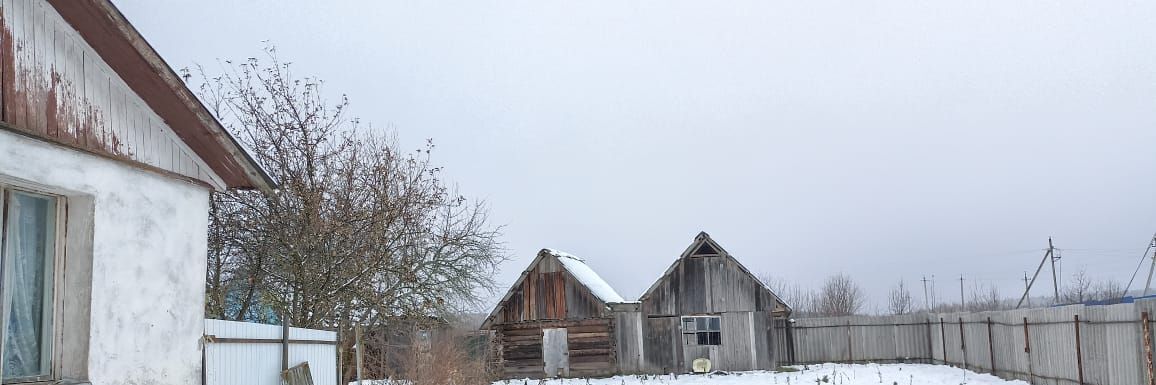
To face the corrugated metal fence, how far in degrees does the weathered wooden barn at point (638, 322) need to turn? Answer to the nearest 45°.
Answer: approximately 45° to its left

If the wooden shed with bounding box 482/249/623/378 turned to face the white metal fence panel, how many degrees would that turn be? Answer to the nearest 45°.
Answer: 0° — it already faces it

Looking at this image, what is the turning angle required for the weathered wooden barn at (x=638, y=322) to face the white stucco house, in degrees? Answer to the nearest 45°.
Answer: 0° — it already faces it

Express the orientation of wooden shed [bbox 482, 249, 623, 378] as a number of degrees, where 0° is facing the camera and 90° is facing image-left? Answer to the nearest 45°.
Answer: approximately 0°

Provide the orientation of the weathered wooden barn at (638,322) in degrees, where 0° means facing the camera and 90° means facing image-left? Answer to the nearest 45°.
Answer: approximately 0°

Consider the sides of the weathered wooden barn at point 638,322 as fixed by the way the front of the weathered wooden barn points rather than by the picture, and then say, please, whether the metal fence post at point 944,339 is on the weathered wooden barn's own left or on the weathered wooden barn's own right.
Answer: on the weathered wooden barn's own left

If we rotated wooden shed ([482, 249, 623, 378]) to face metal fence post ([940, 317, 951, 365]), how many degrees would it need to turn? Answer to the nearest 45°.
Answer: approximately 90° to its left

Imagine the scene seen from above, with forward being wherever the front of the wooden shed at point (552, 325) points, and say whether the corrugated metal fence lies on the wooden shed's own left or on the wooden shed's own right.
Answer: on the wooden shed's own left

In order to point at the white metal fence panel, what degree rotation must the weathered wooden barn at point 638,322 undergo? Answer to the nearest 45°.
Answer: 0° — it already faces it

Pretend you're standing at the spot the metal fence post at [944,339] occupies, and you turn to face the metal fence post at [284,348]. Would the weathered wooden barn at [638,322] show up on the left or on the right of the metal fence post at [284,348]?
right
